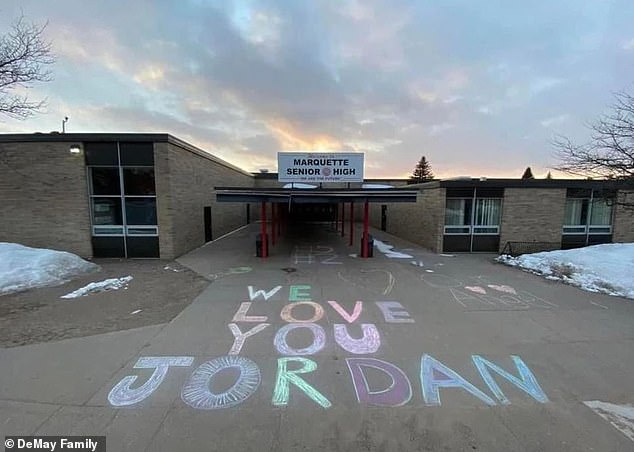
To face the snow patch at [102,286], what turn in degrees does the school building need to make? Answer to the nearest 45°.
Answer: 0° — it already faces it

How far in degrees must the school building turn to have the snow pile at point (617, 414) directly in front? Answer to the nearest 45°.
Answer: approximately 45° to its left

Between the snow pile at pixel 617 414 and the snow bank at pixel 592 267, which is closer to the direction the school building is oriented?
the snow pile

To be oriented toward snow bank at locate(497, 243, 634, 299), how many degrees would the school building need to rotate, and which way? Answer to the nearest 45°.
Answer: approximately 90° to its left

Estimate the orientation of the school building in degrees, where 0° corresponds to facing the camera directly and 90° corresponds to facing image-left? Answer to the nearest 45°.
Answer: approximately 0°

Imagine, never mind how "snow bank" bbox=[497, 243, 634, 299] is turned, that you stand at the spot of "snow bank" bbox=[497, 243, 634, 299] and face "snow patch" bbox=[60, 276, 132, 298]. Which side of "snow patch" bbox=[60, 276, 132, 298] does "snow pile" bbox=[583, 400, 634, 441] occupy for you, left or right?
left

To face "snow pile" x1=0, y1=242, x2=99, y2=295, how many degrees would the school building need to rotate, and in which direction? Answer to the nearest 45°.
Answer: approximately 45° to its right
